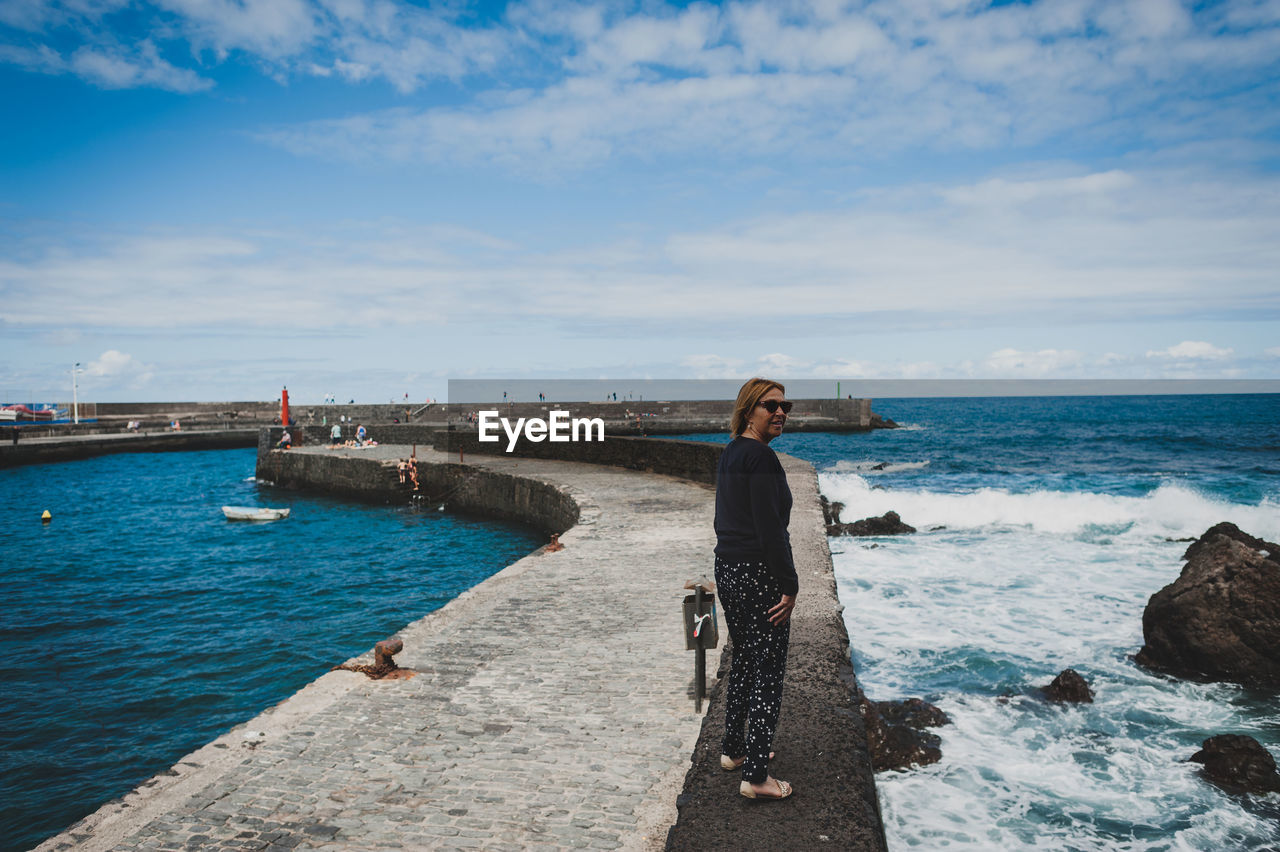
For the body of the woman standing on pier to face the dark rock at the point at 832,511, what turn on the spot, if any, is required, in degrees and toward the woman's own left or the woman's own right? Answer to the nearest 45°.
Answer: approximately 45° to the woman's own left

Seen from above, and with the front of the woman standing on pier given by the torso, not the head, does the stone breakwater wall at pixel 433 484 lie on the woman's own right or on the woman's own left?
on the woman's own left

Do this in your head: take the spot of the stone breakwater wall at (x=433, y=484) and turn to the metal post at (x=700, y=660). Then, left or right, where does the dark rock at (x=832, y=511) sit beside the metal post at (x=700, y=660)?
left

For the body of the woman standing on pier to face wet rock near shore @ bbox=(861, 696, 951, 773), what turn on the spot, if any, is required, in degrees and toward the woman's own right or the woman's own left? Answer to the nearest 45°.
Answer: approximately 45° to the woman's own left

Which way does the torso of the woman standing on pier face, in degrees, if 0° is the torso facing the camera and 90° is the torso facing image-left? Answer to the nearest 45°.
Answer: approximately 225°

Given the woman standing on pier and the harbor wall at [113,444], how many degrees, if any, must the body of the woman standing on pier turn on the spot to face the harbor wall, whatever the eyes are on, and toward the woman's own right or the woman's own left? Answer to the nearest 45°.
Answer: approximately 90° to the woman's own left
